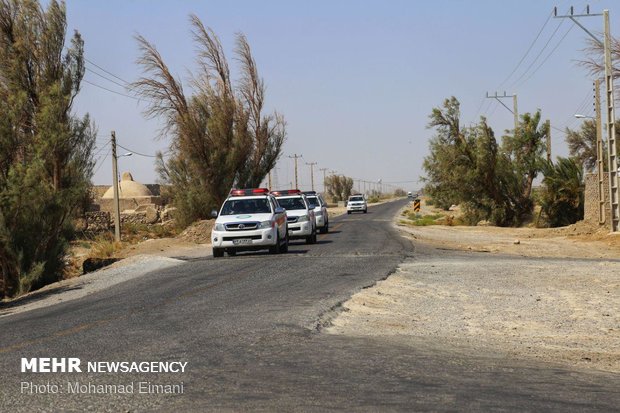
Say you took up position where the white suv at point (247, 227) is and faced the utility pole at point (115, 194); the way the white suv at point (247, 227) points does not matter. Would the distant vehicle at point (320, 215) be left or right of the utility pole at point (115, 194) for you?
right

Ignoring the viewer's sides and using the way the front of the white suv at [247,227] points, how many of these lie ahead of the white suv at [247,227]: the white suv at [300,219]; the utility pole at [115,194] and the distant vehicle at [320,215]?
0

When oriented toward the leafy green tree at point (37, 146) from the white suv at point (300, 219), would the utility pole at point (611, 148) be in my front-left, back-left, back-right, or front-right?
back-left

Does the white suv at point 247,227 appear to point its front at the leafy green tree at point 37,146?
no

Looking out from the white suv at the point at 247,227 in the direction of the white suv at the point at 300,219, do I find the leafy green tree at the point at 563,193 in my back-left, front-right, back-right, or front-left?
front-right

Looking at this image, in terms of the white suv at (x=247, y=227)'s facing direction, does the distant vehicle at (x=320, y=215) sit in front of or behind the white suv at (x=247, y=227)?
behind

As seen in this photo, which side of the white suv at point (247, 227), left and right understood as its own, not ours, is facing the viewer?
front

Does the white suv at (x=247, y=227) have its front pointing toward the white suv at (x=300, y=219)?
no

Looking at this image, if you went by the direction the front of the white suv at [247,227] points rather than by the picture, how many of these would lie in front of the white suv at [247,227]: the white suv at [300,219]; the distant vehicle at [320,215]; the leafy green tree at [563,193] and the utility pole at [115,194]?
0

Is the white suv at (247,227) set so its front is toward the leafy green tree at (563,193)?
no

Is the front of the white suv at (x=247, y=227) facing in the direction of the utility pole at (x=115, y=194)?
no

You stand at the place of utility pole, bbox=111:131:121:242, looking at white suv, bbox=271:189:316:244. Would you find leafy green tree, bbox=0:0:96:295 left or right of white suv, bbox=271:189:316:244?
right

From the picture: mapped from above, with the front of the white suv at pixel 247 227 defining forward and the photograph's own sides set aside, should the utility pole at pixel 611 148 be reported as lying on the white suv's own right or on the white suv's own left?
on the white suv's own left

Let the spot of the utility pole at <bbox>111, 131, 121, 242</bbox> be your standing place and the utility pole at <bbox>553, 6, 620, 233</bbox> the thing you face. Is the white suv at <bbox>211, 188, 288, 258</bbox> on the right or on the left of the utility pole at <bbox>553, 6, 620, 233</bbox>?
right
